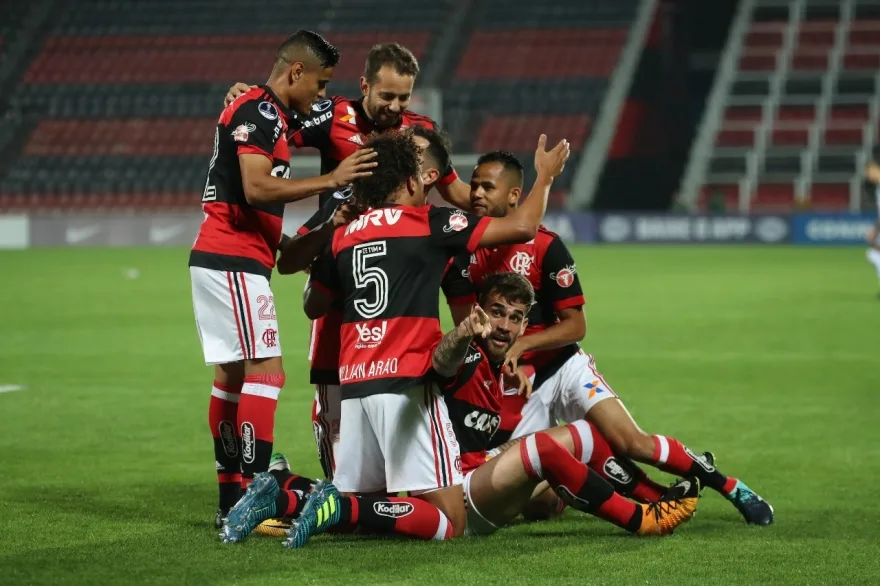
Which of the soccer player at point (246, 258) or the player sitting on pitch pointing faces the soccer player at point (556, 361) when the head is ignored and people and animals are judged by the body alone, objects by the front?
the soccer player at point (246, 258)

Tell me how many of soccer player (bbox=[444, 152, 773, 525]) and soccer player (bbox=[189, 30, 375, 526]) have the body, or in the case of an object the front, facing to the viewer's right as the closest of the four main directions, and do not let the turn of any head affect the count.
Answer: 1

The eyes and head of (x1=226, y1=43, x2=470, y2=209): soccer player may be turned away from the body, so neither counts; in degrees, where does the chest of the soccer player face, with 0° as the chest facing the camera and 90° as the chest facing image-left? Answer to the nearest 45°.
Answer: approximately 315°

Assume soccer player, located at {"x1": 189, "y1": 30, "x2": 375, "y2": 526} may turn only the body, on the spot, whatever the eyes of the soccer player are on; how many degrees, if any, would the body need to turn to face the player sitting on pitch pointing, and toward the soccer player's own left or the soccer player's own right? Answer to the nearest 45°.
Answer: approximately 45° to the soccer player's own right

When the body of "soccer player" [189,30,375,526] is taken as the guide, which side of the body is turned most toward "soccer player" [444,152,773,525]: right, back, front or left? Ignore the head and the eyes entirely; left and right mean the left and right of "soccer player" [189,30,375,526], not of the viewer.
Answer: front

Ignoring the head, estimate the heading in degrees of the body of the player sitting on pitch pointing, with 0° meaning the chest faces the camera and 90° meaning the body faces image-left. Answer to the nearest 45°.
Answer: approximately 315°
